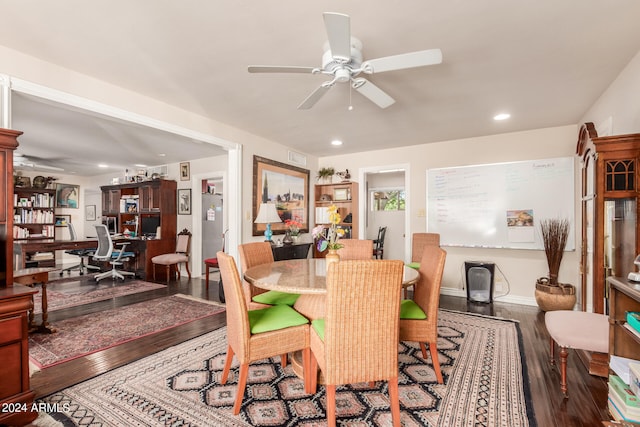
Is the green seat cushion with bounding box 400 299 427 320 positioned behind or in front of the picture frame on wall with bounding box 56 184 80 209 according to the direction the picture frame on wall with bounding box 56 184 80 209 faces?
in front

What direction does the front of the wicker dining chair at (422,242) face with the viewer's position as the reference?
facing the viewer and to the left of the viewer

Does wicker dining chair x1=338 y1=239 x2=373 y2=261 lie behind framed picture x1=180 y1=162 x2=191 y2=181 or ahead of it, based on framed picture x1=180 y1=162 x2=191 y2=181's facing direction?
ahead

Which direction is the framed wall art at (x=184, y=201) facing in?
toward the camera

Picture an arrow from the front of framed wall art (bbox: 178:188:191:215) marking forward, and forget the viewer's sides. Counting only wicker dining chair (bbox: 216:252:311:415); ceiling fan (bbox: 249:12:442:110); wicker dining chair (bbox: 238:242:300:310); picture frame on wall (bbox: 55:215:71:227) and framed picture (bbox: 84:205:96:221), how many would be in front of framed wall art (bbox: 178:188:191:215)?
3

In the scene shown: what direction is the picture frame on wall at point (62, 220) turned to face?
toward the camera

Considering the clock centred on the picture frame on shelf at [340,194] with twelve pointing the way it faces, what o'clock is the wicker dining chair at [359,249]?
The wicker dining chair is roughly at 12 o'clock from the picture frame on shelf.

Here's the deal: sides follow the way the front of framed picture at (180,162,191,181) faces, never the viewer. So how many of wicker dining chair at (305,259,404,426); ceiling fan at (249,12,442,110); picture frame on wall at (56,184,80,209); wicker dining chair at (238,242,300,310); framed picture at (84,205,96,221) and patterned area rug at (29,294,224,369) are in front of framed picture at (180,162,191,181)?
4

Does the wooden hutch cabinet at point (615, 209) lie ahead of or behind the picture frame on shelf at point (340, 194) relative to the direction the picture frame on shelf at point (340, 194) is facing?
ahead
